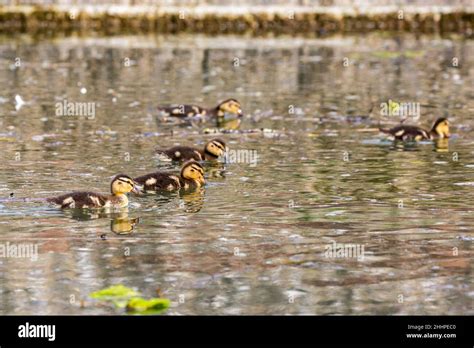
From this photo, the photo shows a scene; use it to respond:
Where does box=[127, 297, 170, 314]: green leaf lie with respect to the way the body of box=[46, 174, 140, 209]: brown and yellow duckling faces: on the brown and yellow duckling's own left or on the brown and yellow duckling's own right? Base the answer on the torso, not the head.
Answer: on the brown and yellow duckling's own right

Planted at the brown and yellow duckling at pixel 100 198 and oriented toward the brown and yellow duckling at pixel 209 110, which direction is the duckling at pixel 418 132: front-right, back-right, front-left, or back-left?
front-right

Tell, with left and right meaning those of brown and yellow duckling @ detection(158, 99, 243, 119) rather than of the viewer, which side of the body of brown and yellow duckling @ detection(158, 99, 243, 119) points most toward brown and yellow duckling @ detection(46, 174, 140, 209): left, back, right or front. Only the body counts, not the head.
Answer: right

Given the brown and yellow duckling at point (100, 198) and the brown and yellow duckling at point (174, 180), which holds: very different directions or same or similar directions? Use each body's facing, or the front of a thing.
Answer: same or similar directions

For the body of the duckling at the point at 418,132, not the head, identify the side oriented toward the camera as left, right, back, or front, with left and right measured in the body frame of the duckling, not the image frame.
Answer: right

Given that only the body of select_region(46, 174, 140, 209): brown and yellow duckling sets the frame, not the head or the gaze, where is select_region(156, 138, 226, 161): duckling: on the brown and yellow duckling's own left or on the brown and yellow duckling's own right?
on the brown and yellow duckling's own left

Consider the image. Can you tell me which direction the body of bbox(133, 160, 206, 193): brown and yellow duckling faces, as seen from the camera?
to the viewer's right

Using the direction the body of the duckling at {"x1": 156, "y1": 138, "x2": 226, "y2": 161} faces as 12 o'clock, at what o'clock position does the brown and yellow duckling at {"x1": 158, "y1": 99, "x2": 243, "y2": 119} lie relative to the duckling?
The brown and yellow duckling is roughly at 9 o'clock from the duckling.

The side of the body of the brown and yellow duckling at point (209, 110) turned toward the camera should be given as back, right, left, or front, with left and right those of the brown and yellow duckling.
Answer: right

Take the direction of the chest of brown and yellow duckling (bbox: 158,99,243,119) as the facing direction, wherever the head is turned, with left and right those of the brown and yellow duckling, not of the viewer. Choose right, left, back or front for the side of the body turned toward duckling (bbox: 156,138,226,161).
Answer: right

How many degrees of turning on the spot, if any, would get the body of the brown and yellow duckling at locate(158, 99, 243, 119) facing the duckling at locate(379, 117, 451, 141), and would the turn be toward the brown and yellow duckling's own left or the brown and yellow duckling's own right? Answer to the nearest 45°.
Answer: approximately 45° to the brown and yellow duckling's own right

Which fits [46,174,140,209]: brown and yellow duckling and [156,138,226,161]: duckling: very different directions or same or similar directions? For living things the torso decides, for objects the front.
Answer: same or similar directions

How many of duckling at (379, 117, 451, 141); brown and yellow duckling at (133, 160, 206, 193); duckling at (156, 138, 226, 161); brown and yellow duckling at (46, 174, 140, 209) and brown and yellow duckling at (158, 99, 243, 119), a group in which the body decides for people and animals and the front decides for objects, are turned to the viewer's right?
5

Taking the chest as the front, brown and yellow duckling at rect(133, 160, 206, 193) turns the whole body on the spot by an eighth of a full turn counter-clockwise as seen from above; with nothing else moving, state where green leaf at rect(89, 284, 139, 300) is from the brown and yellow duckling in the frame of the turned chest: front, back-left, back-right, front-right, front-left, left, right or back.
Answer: back-right

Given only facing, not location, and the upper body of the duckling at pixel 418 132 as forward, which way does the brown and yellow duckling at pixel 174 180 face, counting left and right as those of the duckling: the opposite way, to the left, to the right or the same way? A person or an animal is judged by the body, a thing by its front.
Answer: the same way

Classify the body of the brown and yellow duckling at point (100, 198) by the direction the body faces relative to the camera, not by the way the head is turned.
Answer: to the viewer's right

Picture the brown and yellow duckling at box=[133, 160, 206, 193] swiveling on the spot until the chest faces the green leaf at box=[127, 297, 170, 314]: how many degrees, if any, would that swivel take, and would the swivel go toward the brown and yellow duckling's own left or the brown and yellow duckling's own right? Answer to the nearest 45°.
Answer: approximately 90° to the brown and yellow duckling's own right

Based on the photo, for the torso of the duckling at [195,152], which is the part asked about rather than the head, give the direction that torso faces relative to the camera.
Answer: to the viewer's right

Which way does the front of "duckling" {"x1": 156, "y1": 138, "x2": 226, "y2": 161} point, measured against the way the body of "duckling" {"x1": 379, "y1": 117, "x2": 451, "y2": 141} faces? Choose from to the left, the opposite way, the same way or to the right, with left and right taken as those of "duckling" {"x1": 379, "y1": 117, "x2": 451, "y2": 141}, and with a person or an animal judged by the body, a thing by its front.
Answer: the same way
